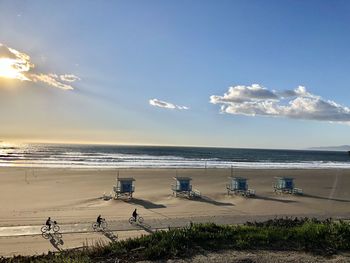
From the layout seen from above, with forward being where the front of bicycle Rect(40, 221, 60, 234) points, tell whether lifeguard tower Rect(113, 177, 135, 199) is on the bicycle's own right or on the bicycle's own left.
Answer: on the bicycle's own left

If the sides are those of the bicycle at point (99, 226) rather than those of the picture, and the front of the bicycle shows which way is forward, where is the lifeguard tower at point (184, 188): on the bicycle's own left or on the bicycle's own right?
on the bicycle's own left

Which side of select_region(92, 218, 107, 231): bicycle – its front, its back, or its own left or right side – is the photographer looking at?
right

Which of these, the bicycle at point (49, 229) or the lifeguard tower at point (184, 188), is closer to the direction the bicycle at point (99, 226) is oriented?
the lifeguard tower

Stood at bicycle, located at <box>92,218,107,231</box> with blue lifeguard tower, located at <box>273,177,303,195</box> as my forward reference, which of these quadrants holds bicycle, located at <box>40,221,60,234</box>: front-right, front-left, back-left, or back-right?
back-left

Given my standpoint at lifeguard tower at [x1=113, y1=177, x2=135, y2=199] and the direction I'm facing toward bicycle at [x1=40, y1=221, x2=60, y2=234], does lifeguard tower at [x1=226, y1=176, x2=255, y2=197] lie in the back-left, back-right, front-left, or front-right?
back-left

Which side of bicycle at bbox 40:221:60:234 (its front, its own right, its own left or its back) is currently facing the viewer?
right
